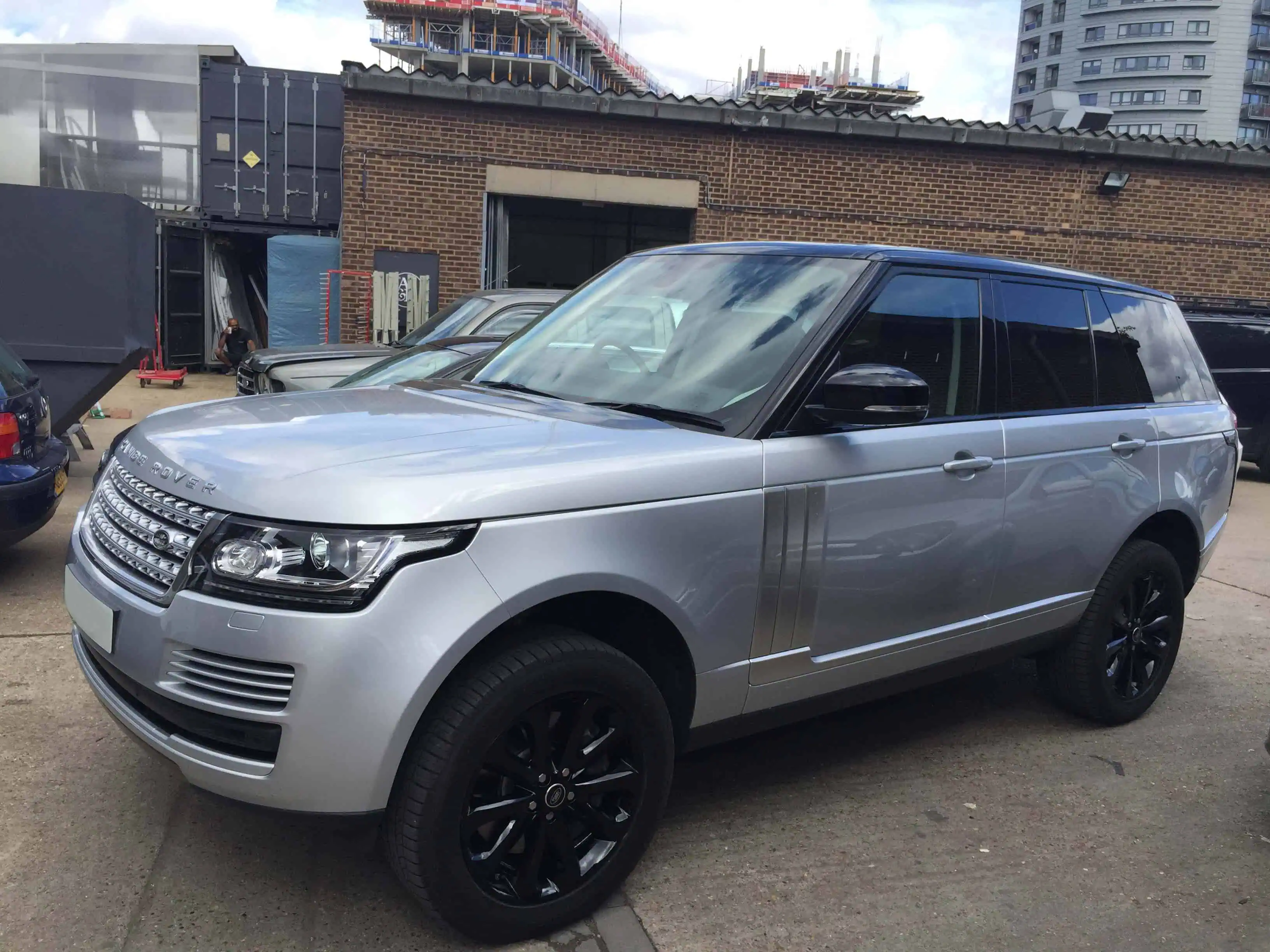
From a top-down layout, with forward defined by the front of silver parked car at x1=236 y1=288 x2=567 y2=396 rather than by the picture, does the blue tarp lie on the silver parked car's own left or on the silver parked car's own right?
on the silver parked car's own right

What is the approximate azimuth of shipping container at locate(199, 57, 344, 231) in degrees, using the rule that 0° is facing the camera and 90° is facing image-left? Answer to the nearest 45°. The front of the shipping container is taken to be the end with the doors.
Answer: approximately 0°

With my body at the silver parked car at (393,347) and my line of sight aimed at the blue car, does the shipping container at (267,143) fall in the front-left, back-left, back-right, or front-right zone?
back-right

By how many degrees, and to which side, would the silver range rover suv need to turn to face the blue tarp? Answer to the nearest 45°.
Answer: approximately 135° to its right

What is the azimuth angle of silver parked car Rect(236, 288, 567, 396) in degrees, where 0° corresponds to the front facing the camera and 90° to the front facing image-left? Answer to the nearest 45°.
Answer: approximately 45°

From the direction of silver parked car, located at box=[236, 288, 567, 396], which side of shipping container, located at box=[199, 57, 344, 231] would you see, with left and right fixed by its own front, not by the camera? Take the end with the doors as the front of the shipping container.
front

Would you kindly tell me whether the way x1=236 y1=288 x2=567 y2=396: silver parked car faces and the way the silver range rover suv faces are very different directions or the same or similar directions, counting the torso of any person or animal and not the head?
same or similar directions

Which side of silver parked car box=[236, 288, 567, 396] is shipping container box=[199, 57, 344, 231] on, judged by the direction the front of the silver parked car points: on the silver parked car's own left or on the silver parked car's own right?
on the silver parked car's own right

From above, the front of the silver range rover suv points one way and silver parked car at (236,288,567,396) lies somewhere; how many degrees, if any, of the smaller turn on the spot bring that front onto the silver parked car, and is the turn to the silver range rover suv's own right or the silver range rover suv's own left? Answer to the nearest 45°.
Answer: approximately 135° to the silver range rover suv's own right

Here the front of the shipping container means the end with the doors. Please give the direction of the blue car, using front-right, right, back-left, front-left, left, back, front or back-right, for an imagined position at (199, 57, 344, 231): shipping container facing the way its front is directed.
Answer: front
